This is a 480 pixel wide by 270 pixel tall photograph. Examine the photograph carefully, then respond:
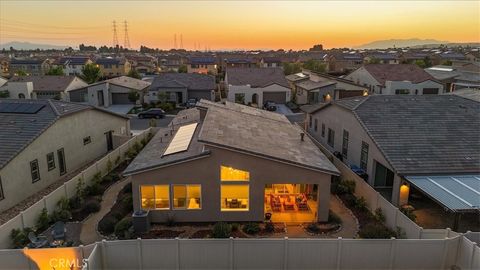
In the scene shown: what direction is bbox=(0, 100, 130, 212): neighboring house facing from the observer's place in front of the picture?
facing away from the viewer and to the right of the viewer

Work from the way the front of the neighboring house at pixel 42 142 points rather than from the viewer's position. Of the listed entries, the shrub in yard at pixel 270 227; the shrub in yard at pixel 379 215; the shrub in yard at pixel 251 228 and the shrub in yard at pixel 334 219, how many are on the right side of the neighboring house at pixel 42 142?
4

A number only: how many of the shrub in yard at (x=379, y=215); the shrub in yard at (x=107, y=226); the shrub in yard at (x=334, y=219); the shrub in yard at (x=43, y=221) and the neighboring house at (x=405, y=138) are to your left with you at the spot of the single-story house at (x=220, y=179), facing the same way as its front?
2

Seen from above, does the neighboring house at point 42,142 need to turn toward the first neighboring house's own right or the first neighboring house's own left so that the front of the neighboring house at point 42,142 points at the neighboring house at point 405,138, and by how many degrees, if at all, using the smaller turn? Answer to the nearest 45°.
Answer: approximately 90° to the first neighboring house's own right

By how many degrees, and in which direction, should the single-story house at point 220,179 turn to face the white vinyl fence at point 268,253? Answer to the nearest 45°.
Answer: approximately 180°

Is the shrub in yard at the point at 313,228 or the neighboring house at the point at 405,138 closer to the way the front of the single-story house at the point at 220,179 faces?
the neighboring house

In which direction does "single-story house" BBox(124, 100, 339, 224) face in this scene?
away from the camera

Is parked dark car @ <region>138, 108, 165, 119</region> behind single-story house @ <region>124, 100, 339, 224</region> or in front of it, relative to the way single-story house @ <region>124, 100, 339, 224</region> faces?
in front

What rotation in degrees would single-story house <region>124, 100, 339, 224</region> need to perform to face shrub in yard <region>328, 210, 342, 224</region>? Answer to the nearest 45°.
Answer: approximately 90° to its right

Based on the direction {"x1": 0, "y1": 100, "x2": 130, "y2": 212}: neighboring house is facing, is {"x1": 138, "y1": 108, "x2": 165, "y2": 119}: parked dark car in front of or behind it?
in front

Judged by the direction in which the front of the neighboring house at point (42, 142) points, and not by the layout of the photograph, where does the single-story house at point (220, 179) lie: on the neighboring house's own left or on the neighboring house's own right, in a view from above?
on the neighboring house's own right

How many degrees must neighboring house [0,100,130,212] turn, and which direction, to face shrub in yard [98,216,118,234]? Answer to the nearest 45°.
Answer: approximately 135° to its right

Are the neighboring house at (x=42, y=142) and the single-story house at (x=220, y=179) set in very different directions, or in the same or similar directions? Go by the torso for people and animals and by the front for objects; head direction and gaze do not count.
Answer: same or similar directions

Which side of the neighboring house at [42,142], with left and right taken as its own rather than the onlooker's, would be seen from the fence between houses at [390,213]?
right

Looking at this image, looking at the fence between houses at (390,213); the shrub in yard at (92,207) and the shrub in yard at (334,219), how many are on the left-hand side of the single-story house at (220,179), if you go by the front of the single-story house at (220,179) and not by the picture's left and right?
1

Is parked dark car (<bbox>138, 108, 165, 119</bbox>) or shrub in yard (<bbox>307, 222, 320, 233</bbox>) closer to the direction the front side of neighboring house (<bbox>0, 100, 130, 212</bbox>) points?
the parked dark car
